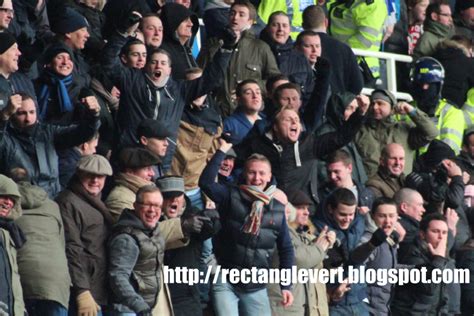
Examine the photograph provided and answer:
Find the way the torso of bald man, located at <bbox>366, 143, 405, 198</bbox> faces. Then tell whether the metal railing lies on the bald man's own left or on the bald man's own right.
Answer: on the bald man's own left

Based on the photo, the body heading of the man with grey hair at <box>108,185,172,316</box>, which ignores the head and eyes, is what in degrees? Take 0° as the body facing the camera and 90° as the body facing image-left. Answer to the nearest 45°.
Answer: approximately 315°

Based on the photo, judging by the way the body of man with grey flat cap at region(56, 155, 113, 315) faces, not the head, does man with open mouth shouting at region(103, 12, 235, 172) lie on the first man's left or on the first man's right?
on the first man's left
